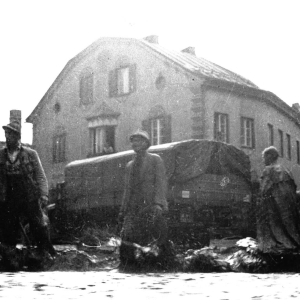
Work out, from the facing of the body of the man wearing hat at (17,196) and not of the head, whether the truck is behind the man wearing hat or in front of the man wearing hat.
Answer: behind

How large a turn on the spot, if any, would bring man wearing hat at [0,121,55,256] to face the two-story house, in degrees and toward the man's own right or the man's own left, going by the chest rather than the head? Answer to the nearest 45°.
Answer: approximately 135° to the man's own right

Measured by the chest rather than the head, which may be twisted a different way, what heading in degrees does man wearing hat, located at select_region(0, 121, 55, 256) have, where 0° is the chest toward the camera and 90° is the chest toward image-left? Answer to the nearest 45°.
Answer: approximately 45°

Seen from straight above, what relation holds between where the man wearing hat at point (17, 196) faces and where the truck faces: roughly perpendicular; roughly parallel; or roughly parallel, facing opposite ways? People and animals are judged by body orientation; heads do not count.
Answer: roughly perpendicular

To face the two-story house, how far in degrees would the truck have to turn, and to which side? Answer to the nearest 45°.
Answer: approximately 45° to its right

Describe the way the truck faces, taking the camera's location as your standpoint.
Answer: facing away from the viewer and to the left of the viewer

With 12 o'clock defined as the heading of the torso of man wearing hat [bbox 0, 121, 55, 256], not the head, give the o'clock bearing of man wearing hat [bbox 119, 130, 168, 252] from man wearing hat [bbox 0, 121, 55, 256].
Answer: man wearing hat [bbox 119, 130, 168, 252] is roughly at 8 o'clock from man wearing hat [bbox 0, 121, 55, 256].
